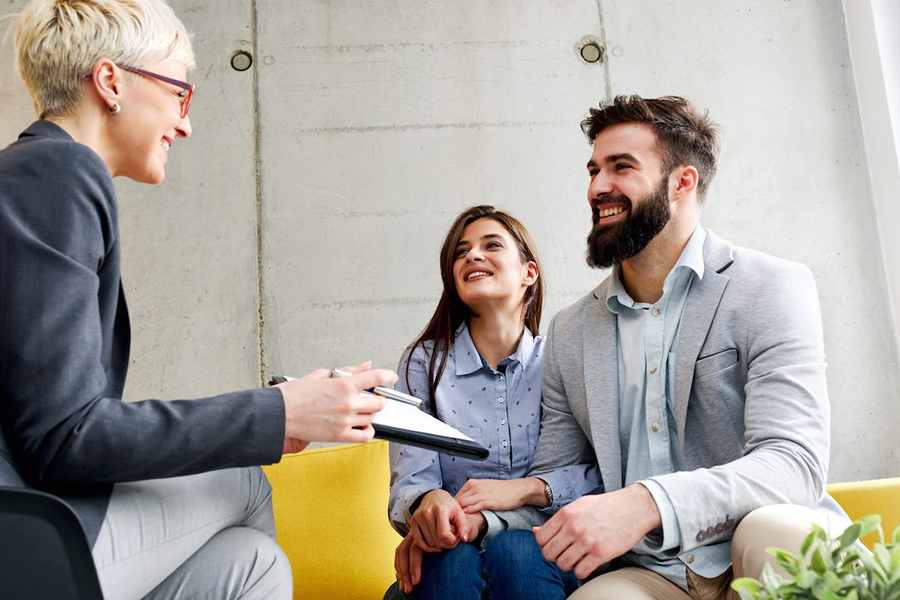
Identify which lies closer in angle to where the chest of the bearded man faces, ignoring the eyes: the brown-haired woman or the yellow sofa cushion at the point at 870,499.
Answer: the brown-haired woman

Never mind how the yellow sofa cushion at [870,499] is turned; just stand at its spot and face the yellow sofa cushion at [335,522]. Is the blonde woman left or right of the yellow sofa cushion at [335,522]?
left

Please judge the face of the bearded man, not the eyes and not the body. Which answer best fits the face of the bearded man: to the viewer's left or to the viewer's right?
to the viewer's left

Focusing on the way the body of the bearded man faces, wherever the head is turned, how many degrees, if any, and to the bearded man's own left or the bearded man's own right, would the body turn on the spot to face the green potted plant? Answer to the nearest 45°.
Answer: approximately 45° to the bearded man's own left

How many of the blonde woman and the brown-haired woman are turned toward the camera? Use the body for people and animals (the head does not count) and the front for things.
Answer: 1

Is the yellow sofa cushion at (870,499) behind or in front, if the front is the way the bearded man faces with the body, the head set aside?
behind

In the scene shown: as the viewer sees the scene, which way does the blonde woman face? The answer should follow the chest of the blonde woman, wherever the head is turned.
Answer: to the viewer's right

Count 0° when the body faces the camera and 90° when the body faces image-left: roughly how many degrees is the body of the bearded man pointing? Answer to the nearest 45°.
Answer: approximately 45°
